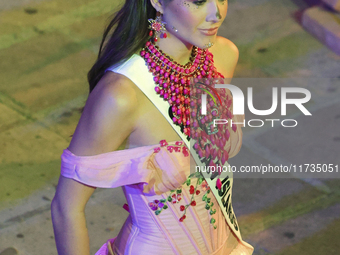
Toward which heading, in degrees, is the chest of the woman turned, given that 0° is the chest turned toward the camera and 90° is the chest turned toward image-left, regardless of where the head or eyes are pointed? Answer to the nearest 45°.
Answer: approximately 315°

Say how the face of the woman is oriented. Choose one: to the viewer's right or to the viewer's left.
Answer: to the viewer's right
